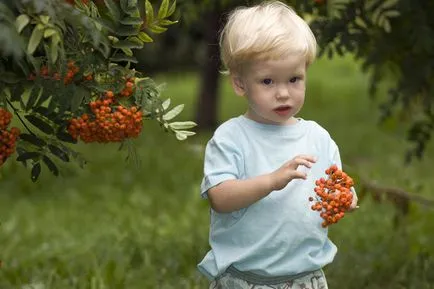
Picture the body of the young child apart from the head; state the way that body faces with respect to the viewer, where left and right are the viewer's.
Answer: facing the viewer and to the right of the viewer
